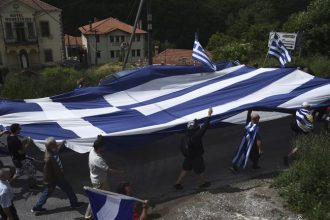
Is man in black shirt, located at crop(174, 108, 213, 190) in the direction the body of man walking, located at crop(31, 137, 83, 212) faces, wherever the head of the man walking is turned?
yes

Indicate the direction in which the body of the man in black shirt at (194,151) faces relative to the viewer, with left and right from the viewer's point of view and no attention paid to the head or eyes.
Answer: facing away from the viewer and to the right of the viewer

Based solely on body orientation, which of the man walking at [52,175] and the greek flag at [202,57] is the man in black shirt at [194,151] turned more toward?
the greek flag

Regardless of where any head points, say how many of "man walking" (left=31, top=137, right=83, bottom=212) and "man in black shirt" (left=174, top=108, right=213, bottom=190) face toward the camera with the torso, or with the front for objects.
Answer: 0

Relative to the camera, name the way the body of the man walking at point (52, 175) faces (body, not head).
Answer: to the viewer's right

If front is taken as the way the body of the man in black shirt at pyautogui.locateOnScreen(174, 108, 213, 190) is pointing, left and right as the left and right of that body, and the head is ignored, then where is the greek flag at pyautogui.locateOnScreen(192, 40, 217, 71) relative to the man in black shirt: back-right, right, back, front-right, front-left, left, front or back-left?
front-left
